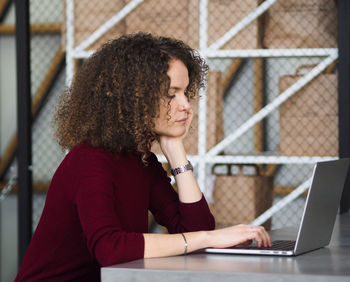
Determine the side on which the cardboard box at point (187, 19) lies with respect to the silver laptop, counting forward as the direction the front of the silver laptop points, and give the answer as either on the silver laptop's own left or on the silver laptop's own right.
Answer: on the silver laptop's own right

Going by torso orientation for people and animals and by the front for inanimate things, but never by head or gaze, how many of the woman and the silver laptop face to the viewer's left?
1

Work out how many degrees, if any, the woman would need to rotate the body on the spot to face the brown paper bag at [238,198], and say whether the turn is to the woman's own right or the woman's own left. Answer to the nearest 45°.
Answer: approximately 90° to the woman's own left

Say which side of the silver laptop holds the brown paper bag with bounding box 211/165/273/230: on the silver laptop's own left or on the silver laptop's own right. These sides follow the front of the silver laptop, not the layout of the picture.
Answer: on the silver laptop's own right

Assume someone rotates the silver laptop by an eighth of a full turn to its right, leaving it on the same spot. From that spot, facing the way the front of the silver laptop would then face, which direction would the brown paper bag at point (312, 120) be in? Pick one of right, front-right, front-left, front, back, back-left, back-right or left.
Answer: front-right

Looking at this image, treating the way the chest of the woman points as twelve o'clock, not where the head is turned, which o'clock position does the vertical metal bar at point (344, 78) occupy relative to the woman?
The vertical metal bar is roughly at 10 o'clock from the woman.

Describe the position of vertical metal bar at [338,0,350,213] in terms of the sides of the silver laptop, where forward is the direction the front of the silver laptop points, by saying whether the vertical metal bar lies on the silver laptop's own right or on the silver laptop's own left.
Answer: on the silver laptop's own right

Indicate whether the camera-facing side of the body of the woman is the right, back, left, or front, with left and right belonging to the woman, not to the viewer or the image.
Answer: right

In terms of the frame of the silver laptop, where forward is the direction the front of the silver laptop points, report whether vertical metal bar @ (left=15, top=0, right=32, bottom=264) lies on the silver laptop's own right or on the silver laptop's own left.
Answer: on the silver laptop's own right

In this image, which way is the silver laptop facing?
to the viewer's left

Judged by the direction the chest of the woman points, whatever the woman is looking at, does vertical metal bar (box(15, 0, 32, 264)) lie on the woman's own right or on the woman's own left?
on the woman's own left

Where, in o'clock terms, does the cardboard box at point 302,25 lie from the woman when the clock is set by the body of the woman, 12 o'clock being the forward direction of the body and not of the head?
The cardboard box is roughly at 10 o'clock from the woman.

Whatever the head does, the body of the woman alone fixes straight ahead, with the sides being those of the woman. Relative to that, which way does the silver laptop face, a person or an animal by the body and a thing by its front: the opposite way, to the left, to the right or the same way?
the opposite way
